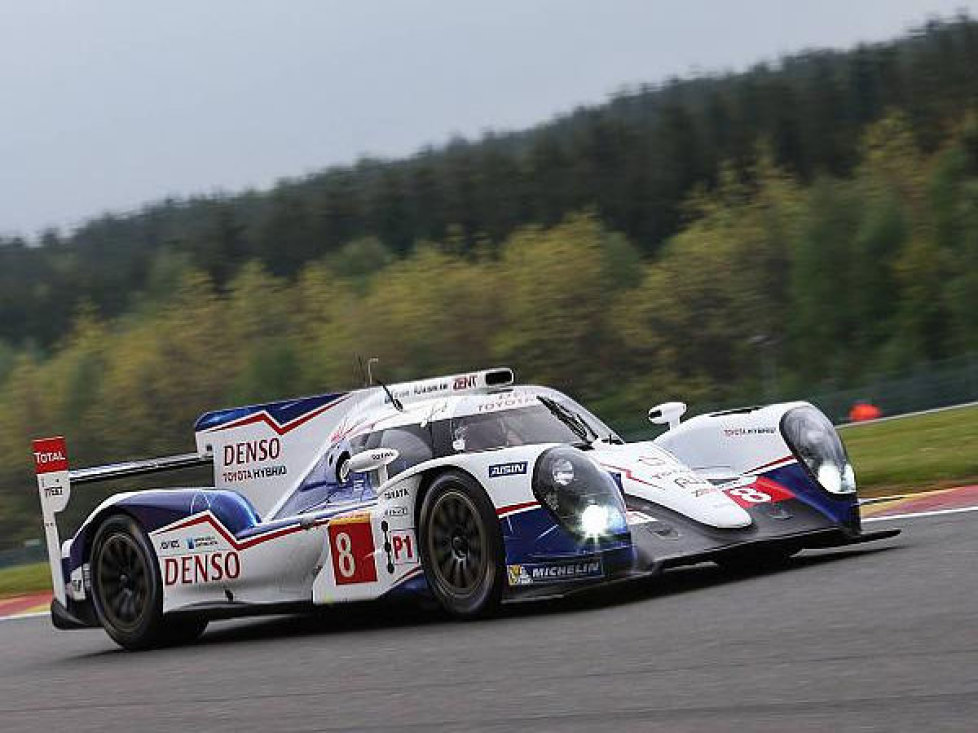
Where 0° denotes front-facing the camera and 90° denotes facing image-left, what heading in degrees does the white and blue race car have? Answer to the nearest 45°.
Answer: approximately 315°
